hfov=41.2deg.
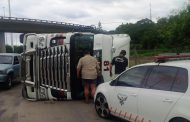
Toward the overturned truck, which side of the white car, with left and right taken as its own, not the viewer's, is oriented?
front

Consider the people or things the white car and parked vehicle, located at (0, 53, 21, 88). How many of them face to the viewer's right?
0

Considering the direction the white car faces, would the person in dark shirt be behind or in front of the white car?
in front

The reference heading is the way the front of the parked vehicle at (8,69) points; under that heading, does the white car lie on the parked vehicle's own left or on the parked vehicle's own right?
on the parked vehicle's own left

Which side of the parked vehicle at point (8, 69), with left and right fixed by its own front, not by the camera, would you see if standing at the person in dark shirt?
left

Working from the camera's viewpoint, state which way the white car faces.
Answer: facing away from the viewer and to the left of the viewer
